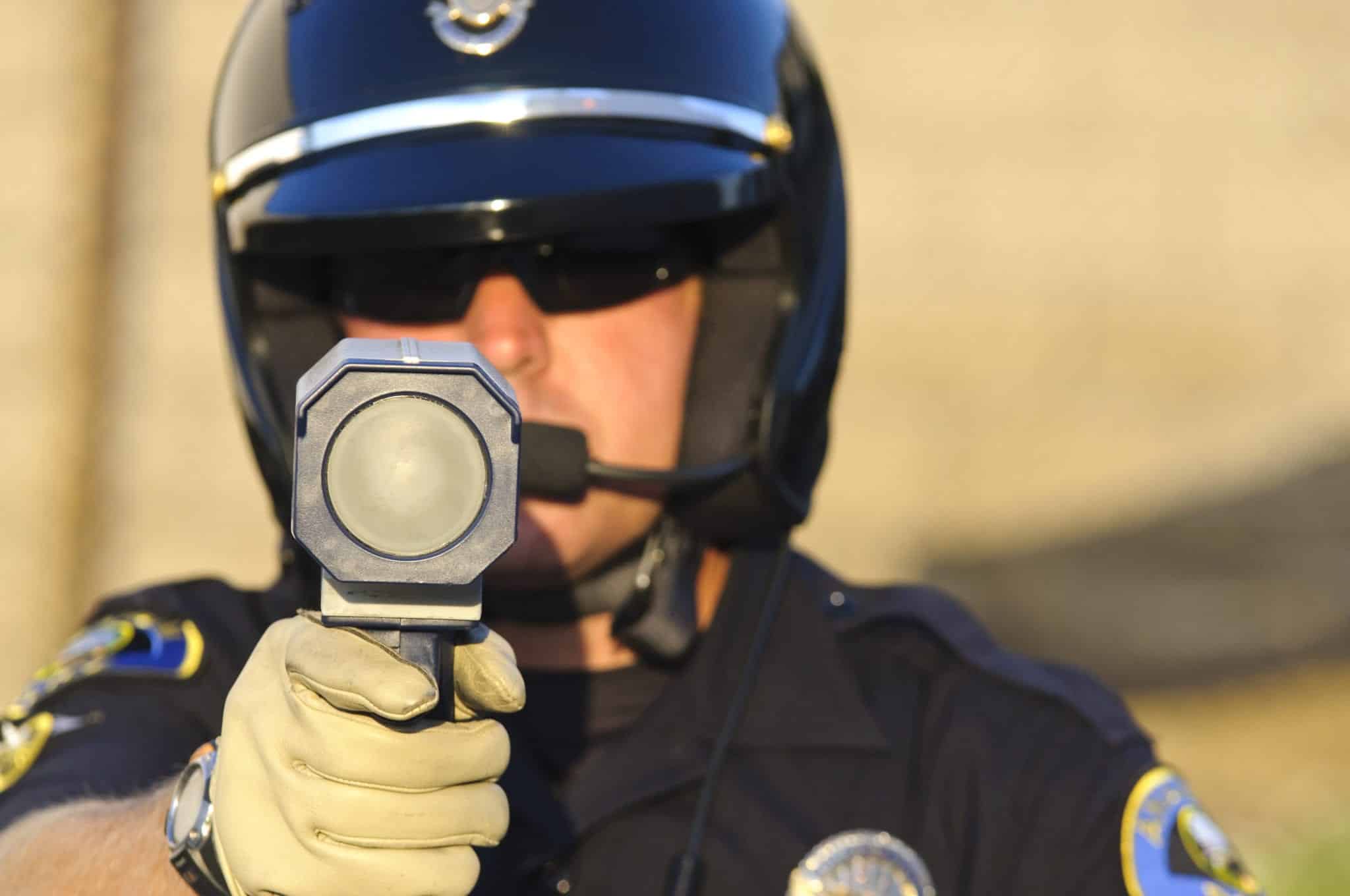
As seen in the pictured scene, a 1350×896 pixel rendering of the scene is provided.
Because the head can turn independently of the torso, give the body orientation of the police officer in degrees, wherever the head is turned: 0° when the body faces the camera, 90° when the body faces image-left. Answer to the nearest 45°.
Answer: approximately 0°
